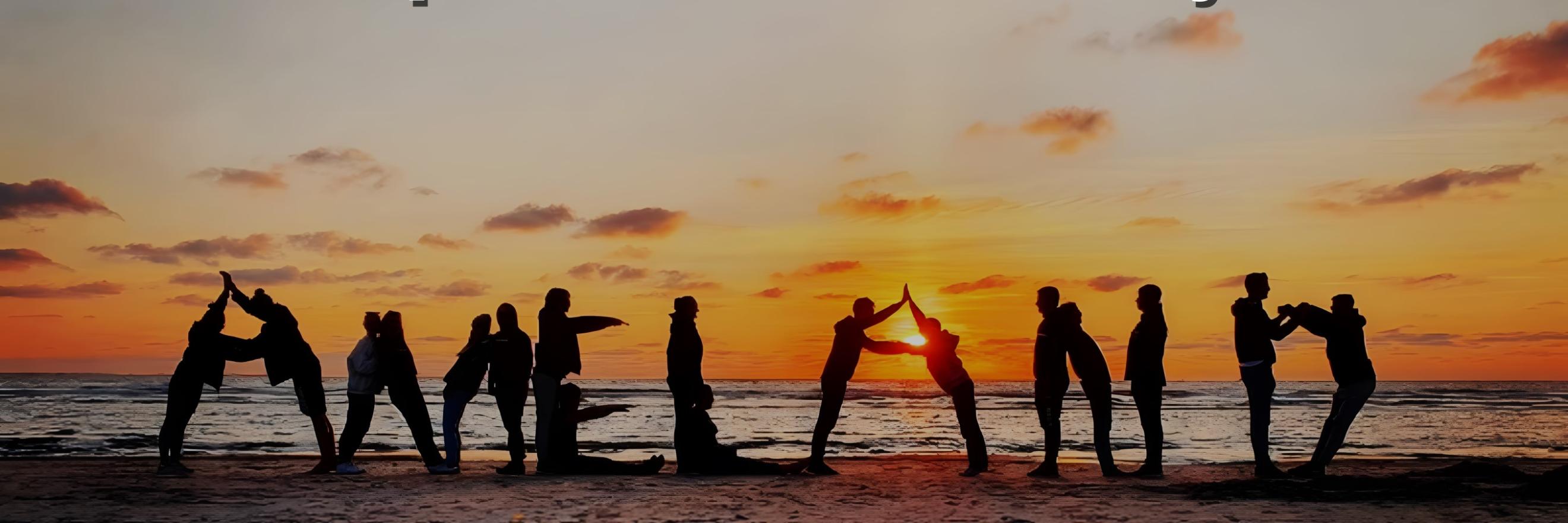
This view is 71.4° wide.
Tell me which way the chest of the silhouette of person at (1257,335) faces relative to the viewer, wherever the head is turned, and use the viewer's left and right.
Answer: facing to the right of the viewer

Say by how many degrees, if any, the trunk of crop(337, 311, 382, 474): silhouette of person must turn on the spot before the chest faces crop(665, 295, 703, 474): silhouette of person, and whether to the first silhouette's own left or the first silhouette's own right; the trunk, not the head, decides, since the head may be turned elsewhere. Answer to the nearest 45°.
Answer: approximately 45° to the first silhouette's own right

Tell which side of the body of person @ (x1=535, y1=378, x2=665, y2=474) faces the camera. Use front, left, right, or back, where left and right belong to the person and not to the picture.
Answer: right

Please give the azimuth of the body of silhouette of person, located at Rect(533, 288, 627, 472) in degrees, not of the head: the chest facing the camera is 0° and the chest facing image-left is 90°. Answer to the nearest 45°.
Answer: approximately 270°

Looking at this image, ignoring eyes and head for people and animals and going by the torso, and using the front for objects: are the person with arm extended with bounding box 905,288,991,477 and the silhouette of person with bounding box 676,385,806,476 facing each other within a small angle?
yes

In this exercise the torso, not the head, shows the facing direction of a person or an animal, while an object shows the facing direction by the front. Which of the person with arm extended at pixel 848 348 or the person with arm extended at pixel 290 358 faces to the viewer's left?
the person with arm extended at pixel 290 358

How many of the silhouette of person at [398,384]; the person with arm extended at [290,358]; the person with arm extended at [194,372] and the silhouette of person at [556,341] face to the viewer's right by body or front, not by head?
2

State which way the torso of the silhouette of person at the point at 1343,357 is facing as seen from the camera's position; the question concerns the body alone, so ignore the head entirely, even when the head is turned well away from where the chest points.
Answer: to the viewer's left

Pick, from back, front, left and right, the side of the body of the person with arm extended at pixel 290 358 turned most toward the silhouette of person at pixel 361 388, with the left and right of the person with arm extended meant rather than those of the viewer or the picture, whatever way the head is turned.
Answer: back

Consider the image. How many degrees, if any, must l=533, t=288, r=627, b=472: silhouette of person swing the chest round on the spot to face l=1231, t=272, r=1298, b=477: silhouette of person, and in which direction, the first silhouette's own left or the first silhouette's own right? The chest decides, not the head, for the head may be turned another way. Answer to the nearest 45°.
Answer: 0° — they already face them

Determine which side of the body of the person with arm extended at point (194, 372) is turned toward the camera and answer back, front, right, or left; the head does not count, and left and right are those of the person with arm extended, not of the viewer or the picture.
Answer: right

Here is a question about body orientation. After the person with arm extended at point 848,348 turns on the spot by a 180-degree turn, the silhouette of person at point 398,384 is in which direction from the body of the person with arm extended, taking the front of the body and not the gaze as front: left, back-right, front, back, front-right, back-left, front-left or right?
front

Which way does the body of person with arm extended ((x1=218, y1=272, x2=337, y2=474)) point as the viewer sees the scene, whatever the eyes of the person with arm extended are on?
to the viewer's left
